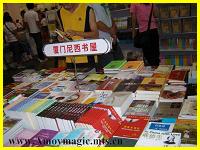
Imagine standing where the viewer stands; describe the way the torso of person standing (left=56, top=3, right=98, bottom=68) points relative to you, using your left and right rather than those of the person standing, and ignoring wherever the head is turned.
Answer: facing the viewer and to the left of the viewer

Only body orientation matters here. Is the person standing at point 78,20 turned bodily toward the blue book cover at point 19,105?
yes

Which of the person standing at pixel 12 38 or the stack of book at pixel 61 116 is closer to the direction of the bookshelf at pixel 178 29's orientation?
the stack of book

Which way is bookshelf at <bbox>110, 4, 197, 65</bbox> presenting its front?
toward the camera

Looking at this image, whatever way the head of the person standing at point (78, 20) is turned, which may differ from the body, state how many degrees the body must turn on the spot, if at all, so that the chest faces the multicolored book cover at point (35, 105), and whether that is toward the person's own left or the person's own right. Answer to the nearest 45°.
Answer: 0° — they already face it

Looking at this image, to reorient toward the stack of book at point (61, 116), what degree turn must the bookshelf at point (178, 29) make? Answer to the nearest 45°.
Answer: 0° — it already faces it

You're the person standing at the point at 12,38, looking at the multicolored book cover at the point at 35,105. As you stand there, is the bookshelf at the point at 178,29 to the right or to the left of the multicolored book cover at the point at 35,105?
left

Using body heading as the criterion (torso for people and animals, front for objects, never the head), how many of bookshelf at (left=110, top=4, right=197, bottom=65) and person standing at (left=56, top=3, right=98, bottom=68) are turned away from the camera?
0

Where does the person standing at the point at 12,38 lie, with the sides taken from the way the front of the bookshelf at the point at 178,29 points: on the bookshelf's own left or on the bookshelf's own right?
on the bookshelf's own right

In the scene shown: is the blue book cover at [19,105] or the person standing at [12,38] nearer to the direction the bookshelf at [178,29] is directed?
the blue book cover

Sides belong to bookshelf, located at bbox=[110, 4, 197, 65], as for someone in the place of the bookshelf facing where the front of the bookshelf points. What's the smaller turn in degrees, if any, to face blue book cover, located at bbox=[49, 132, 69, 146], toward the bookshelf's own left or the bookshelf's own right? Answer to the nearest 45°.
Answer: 0° — it already faces it

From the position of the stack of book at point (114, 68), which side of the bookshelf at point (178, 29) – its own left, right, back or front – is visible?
front

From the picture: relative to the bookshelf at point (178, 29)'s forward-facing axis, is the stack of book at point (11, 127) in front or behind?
in front

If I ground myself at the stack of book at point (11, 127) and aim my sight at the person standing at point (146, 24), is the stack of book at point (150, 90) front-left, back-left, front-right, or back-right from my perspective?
front-right

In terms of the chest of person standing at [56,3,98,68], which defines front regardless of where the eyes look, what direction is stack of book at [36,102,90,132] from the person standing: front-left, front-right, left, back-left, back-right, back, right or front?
front-left

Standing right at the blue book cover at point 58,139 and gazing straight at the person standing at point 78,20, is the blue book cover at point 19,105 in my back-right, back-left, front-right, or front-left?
front-left
